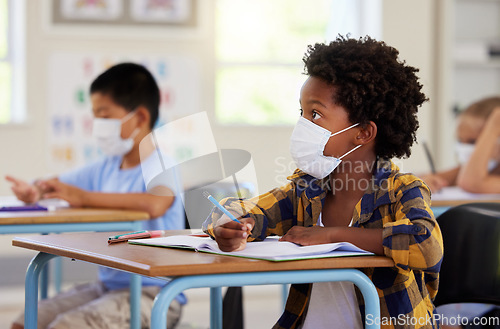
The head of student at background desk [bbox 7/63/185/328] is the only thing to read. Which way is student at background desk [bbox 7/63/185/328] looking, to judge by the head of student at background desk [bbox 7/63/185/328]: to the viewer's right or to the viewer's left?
to the viewer's left

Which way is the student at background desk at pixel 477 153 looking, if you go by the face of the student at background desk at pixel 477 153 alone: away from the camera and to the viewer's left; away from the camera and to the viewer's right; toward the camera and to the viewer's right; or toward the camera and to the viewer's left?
toward the camera and to the viewer's left

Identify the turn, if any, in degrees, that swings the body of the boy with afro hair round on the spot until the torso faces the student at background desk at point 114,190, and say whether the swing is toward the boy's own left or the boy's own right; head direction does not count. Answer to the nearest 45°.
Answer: approximately 90° to the boy's own right

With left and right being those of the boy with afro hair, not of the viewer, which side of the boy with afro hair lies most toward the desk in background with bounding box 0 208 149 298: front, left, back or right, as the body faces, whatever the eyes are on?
right

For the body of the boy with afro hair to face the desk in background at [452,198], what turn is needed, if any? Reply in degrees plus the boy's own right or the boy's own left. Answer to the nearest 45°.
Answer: approximately 135° to the boy's own right

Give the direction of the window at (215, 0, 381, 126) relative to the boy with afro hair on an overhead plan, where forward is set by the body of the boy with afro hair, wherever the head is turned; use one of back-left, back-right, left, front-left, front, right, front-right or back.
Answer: back-right

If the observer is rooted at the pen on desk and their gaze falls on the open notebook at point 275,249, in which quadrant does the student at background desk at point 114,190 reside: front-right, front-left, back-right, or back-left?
back-left

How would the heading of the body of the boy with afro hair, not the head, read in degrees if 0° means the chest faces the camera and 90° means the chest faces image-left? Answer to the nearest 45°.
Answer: approximately 45°

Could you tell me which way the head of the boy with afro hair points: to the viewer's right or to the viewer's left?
to the viewer's left
